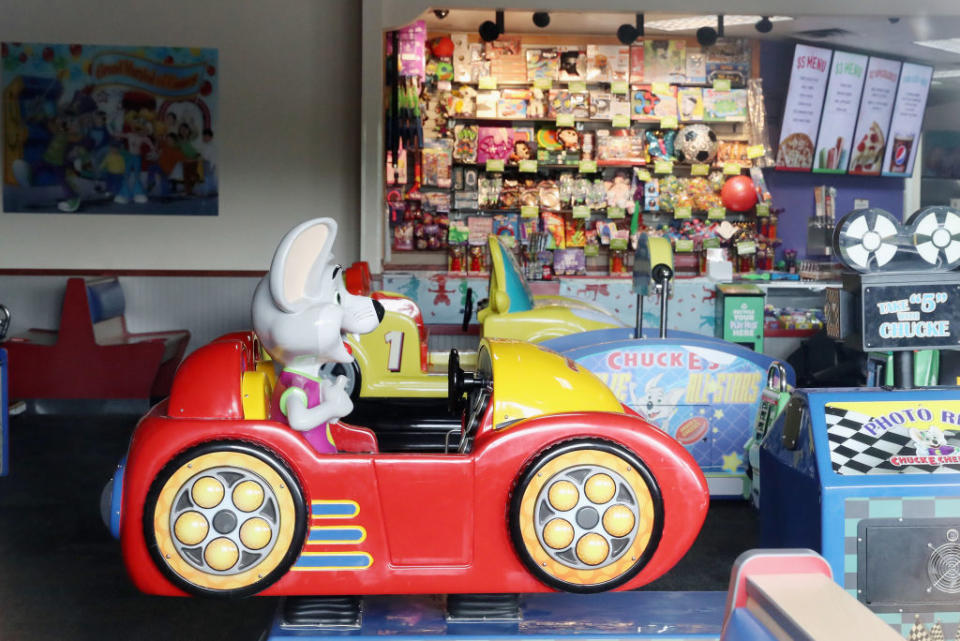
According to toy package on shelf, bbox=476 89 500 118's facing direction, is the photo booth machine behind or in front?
in front

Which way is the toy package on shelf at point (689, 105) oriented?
toward the camera

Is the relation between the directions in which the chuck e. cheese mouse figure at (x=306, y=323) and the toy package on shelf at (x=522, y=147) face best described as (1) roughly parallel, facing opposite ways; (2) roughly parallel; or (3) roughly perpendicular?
roughly perpendicular

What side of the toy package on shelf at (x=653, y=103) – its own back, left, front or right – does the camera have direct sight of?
front

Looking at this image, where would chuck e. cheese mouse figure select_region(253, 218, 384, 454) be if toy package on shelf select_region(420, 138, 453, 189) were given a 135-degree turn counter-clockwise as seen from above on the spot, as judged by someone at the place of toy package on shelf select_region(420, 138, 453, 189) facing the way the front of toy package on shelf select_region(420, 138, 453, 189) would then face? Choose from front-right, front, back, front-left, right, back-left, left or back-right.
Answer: back-right

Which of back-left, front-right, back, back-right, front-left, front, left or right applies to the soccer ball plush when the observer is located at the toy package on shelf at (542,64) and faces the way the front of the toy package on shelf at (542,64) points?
left

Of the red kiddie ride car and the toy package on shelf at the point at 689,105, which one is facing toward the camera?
the toy package on shelf

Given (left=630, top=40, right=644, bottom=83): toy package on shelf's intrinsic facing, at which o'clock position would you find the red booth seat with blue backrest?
The red booth seat with blue backrest is roughly at 2 o'clock from the toy package on shelf.

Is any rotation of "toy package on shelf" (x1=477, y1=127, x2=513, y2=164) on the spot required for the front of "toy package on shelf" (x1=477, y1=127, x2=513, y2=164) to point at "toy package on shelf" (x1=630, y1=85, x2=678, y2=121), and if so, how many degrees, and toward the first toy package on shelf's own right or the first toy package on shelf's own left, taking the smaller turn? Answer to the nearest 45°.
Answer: approximately 90° to the first toy package on shelf's own left

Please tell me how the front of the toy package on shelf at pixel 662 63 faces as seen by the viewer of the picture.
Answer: facing the viewer
